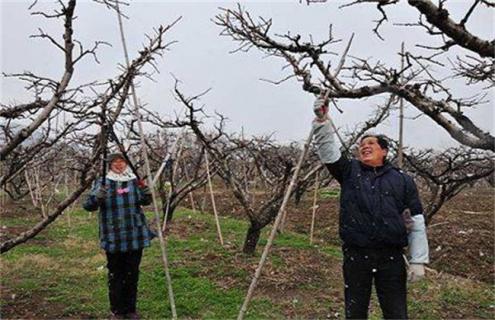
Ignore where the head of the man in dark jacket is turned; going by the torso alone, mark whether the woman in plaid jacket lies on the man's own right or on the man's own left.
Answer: on the man's own right

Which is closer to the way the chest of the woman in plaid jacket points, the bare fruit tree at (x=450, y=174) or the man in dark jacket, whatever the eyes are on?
the man in dark jacket

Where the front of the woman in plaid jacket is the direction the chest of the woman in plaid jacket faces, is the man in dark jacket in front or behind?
in front

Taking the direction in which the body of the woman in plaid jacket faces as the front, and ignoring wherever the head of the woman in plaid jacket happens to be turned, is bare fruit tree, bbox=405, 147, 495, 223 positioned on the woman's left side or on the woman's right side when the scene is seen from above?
on the woman's left side

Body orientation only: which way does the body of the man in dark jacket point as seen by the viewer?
toward the camera

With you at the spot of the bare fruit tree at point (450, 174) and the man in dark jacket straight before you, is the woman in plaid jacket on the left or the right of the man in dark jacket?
right

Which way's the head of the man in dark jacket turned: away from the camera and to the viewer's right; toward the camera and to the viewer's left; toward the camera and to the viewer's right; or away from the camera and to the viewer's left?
toward the camera and to the viewer's left

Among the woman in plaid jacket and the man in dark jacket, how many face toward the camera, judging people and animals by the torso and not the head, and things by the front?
2

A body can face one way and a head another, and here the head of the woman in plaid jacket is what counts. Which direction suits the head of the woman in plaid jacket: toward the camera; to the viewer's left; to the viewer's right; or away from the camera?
toward the camera

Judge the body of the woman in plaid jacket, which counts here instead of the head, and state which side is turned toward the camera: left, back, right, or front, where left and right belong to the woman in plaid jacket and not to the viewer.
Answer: front

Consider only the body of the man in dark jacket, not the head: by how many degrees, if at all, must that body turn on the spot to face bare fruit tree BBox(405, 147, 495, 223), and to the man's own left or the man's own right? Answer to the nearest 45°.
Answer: approximately 180°
